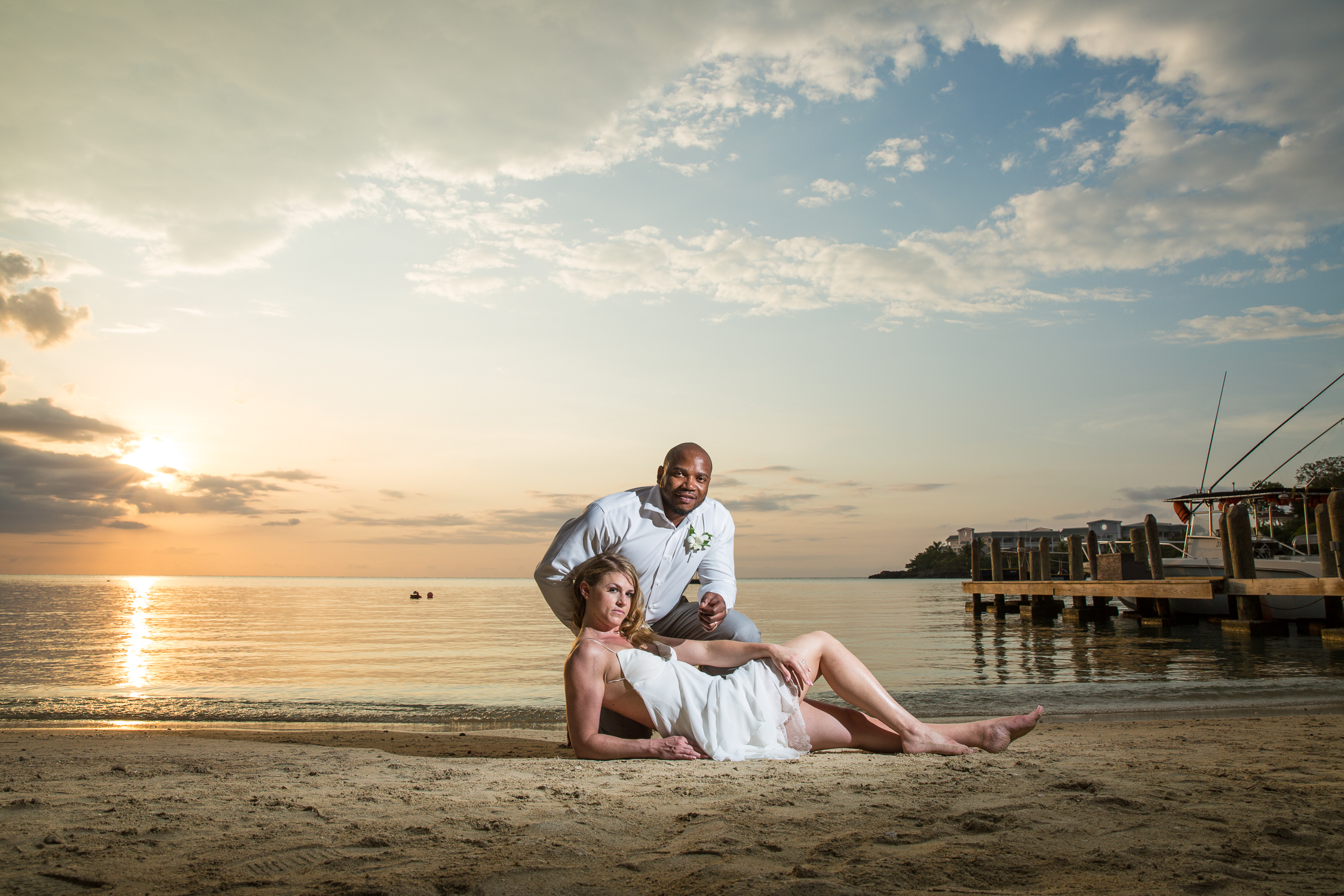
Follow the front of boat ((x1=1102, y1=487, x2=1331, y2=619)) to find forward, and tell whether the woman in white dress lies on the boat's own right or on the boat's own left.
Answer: on the boat's own left

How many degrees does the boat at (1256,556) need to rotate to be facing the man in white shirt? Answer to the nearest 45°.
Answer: approximately 90° to its left

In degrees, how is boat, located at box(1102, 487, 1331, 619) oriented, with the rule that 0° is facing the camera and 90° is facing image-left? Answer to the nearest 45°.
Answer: approximately 90°
